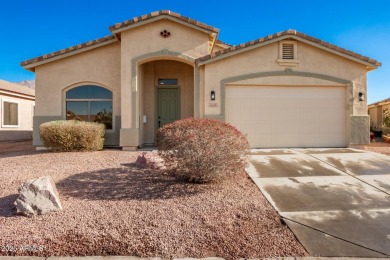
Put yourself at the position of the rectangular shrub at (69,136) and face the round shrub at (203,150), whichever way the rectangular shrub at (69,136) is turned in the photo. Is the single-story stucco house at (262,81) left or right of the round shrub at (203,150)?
left

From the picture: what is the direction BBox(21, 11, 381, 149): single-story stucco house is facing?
toward the camera

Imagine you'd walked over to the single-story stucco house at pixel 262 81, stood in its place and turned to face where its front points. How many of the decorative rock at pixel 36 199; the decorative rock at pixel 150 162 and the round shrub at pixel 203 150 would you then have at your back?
0

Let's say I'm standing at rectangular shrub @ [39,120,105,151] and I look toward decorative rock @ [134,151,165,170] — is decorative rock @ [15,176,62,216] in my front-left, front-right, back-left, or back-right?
front-right

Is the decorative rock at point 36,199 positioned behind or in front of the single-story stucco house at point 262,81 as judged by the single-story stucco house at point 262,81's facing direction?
in front

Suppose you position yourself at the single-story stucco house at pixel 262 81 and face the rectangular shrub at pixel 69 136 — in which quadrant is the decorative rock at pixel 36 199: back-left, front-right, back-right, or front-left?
front-left

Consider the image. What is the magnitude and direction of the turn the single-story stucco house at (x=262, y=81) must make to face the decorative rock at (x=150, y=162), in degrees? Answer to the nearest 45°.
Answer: approximately 45° to its right

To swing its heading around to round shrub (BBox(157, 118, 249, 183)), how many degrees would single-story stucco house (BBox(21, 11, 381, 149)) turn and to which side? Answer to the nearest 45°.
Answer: approximately 45° to its right

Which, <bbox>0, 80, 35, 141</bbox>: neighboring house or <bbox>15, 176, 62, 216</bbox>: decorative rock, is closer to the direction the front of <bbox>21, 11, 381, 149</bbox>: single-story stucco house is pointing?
the decorative rock

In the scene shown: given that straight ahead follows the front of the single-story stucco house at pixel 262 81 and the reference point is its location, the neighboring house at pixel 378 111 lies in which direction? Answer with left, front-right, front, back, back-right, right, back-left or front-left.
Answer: back-left

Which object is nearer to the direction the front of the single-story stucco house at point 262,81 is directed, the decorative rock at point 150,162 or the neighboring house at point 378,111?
the decorative rock

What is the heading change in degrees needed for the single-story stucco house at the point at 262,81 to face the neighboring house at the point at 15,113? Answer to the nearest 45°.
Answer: approximately 90° to its right
